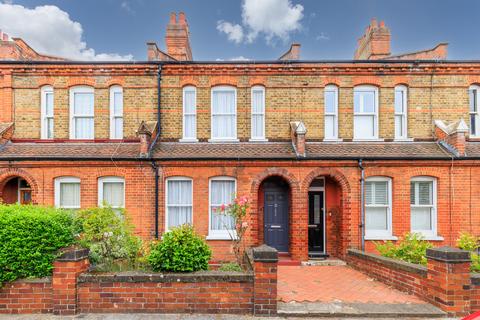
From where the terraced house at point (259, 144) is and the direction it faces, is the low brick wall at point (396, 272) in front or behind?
in front

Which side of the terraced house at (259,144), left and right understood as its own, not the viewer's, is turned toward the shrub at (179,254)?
front

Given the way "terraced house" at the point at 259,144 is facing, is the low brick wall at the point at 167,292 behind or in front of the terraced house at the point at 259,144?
in front

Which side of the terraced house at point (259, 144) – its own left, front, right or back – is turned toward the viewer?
front

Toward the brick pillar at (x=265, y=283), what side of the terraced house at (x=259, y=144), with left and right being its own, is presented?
front
